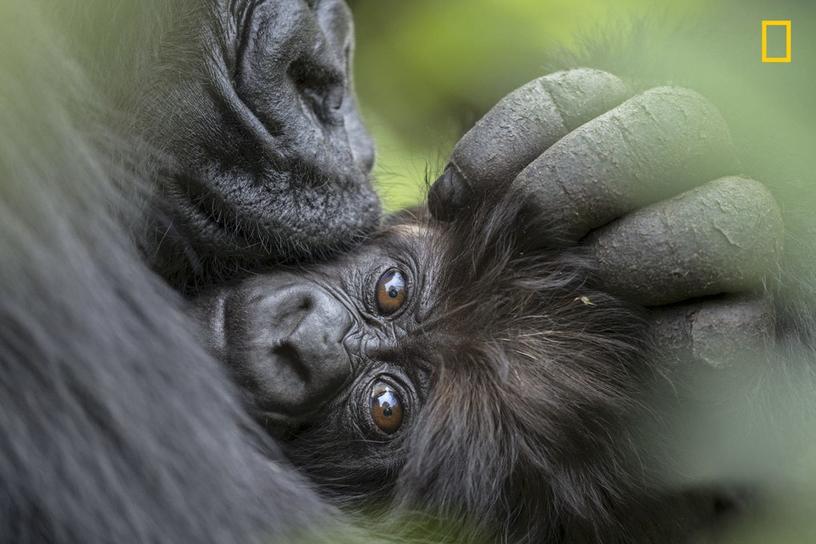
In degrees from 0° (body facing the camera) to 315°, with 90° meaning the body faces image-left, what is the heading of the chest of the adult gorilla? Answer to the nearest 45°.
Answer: approximately 270°
